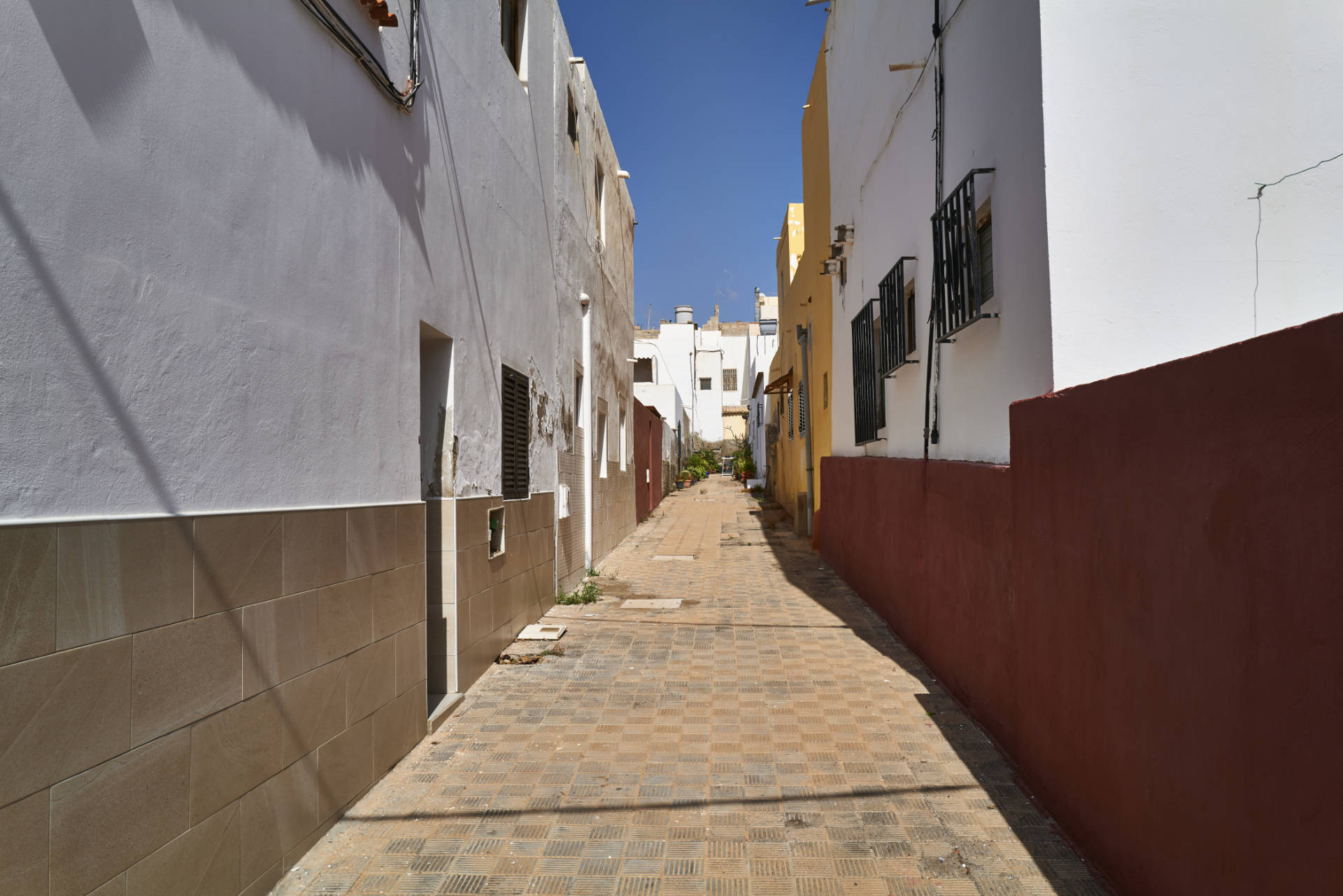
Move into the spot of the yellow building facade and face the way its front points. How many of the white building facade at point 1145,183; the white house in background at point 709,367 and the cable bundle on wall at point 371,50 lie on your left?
2

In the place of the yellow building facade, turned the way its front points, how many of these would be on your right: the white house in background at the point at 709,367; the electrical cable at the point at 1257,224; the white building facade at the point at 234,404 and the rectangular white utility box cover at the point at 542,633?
1

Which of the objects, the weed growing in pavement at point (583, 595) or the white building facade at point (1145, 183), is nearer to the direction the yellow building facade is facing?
the weed growing in pavement

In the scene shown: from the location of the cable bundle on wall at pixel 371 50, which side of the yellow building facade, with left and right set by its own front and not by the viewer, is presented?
left

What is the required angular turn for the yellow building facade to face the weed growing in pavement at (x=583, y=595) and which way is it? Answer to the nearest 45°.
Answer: approximately 45° to its left

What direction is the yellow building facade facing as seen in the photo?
to the viewer's left

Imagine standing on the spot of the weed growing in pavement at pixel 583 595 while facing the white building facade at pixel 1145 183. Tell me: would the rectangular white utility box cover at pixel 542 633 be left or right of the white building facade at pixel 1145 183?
right

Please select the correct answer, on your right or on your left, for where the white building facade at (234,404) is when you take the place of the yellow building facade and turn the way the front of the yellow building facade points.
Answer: on your left

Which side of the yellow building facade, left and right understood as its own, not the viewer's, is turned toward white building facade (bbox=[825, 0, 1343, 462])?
left
